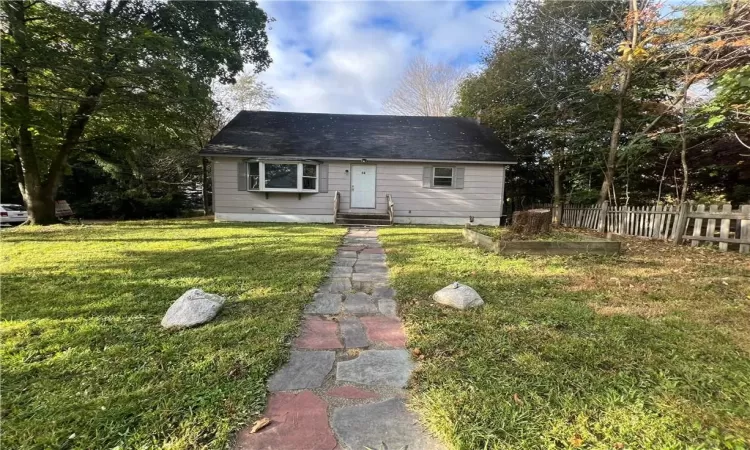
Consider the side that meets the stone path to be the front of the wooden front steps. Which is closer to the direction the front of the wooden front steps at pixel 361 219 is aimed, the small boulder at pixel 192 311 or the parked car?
the small boulder

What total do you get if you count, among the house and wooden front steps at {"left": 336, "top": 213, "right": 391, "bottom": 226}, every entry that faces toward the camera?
2

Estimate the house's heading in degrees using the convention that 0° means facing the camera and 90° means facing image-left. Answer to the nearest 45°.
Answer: approximately 0°

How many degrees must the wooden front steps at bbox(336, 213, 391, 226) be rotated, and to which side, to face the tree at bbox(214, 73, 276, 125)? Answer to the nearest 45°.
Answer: approximately 135° to its right

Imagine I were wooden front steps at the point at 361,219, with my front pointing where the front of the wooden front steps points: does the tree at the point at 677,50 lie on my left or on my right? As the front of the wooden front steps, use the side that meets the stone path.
on my left

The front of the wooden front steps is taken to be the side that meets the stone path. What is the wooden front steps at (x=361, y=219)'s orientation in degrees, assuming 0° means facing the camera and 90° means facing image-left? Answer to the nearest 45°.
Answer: approximately 0°

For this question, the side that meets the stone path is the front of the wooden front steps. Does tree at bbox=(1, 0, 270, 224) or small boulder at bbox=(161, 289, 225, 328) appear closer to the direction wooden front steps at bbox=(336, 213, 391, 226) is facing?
the small boulder

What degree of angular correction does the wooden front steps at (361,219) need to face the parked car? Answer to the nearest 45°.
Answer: approximately 90° to its right

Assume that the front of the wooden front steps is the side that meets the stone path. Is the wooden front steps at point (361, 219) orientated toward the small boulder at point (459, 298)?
yes

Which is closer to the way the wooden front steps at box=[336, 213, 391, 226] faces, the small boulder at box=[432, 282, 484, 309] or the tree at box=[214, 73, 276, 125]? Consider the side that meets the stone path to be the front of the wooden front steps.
the small boulder

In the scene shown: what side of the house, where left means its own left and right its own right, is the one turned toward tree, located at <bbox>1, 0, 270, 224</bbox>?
right

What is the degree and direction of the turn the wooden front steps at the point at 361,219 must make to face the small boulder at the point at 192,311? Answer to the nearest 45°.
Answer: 0° — it already faces it
